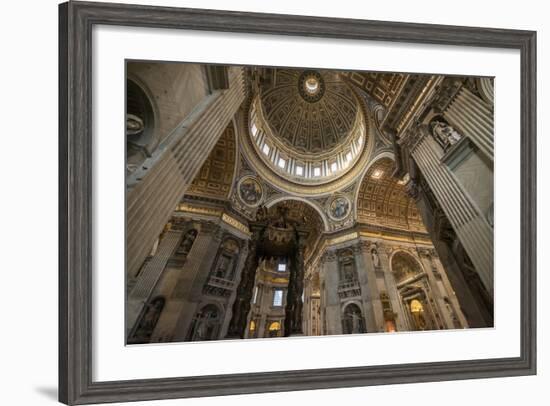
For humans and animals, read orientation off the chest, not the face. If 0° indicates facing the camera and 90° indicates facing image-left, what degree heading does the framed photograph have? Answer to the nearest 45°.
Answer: approximately 315°
